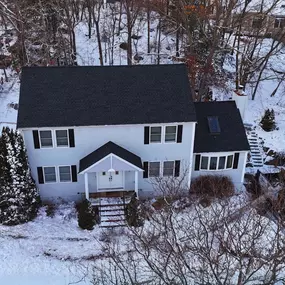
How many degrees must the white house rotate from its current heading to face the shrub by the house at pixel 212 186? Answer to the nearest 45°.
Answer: approximately 90° to its left

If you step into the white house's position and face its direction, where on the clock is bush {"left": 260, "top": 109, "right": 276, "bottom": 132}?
The bush is roughly at 8 o'clock from the white house.

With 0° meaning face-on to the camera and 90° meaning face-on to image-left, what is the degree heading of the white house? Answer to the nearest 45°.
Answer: approximately 0°
